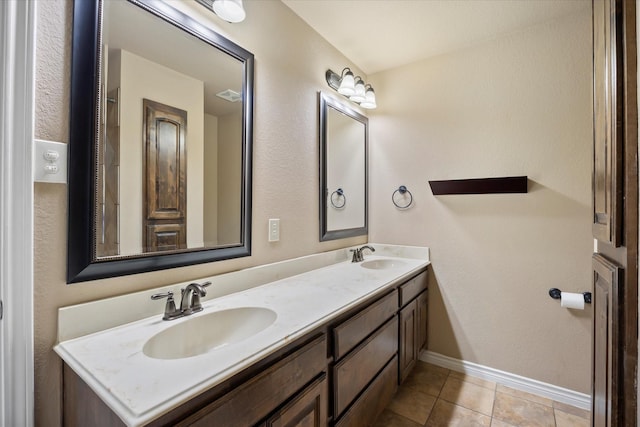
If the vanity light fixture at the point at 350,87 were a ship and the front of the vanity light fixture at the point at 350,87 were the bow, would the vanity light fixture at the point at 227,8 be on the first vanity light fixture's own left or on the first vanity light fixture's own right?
on the first vanity light fixture's own right

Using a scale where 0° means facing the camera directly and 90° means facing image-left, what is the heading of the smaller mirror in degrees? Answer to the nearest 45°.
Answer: approximately 315°

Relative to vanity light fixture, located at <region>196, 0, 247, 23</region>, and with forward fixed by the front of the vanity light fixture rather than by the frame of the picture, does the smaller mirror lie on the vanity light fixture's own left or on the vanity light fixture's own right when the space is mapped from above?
on the vanity light fixture's own left

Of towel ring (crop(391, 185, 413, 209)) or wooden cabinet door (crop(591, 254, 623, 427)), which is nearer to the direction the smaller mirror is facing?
the wooden cabinet door

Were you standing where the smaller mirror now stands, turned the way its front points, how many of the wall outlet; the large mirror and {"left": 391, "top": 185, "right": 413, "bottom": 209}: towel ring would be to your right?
2
